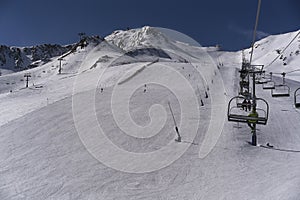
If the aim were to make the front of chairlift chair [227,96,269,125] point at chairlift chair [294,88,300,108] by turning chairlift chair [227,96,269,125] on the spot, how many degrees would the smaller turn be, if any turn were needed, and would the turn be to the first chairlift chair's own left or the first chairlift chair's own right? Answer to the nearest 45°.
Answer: approximately 45° to the first chairlift chair's own right

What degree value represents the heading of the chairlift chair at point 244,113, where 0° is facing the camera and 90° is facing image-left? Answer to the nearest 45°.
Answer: approximately 180°
